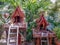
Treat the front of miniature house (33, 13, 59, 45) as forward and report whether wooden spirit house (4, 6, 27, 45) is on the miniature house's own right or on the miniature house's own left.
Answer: on the miniature house's own right

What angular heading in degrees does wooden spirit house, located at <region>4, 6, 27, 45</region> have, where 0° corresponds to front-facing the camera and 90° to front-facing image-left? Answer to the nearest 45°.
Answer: approximately 0°

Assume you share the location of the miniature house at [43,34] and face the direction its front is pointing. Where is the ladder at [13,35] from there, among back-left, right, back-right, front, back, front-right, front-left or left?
right

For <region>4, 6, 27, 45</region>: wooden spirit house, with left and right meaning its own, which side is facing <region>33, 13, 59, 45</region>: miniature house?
left

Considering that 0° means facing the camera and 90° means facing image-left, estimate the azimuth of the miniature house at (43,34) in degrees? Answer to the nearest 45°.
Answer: approximately 0°

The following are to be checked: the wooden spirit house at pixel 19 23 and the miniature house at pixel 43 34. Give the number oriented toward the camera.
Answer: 2
